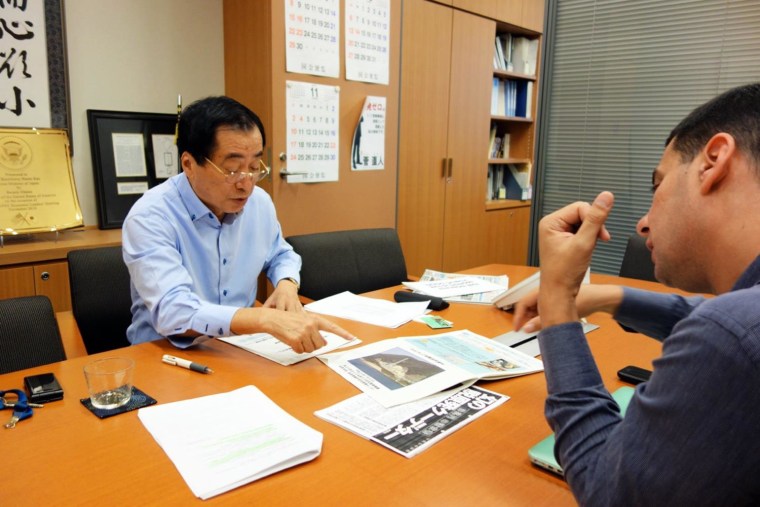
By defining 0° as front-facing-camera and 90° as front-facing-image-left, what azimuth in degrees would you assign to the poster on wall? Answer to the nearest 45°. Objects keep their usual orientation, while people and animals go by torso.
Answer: approximately 315°

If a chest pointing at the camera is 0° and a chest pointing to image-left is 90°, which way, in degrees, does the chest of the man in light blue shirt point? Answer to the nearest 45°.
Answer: approximately 315°

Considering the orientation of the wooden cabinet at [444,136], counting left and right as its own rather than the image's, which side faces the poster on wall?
right

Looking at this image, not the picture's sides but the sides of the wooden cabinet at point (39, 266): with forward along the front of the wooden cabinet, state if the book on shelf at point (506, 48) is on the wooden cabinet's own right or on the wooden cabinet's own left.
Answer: on the wooden cabinet's own left

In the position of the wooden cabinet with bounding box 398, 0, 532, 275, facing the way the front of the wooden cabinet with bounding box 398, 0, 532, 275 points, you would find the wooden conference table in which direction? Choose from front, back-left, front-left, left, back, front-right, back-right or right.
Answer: front-right

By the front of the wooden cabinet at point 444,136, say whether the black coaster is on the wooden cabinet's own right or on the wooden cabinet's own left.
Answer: on the wooden cabinet's own right

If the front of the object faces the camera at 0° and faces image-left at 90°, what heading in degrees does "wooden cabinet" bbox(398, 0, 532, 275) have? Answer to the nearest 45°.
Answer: approximately 315°

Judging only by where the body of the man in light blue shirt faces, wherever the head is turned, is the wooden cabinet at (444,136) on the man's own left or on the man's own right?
on the man's own left

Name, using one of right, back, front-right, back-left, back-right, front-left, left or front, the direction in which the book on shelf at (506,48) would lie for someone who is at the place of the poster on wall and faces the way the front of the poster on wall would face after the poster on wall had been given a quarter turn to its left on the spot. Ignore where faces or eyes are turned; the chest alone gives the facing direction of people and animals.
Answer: front

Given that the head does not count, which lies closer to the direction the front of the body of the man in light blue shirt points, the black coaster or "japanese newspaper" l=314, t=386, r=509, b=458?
the japanese newspaper

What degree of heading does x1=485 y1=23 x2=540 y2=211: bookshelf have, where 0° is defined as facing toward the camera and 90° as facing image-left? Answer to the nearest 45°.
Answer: approximately 45°

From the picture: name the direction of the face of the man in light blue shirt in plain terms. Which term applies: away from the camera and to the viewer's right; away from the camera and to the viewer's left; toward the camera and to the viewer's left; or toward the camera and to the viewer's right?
toward the camera and to the viewer's right
